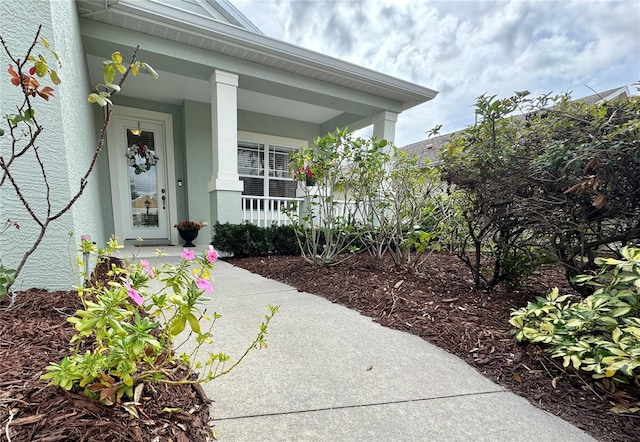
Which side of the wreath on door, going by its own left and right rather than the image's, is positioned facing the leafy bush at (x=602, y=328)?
front

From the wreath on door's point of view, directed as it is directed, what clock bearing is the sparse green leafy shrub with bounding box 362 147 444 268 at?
The sparse green leafy shrub is roughly at 11 o'clock from the wreath on door.

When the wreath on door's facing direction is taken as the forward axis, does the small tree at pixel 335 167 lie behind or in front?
in front

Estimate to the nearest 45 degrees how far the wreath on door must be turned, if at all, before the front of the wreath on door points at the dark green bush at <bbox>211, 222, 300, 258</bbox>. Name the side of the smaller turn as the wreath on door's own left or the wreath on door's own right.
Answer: approximately 45° to the wreath on door's own left

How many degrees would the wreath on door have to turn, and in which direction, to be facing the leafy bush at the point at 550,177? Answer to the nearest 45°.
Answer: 0° — it already faces it

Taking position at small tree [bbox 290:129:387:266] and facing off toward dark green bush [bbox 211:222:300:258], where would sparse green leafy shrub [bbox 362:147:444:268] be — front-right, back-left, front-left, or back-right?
back-right

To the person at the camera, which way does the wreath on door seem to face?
facing the viewer
